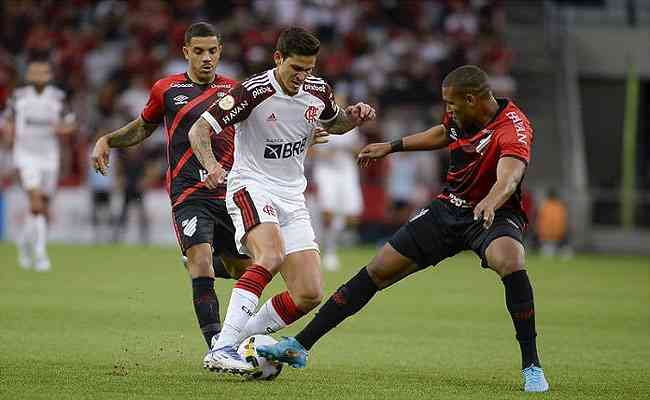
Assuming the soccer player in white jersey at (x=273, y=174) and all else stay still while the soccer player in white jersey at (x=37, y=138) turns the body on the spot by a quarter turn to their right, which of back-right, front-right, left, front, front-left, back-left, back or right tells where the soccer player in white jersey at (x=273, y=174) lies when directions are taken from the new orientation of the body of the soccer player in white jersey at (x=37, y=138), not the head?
left

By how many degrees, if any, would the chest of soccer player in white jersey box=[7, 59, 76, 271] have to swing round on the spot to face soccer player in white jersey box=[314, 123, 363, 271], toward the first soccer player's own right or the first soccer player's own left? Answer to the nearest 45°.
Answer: approximately 90° to the first soccer player's own left

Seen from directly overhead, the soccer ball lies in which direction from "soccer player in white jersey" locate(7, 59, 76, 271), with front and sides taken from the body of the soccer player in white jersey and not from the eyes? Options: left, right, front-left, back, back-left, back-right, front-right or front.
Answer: front

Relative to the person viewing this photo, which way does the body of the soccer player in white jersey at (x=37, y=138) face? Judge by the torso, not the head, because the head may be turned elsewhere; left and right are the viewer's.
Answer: facing the viewer

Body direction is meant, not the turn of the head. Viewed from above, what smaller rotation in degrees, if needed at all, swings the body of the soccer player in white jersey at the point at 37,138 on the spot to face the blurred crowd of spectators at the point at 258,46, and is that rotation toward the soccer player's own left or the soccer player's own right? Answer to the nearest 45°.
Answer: approximately 135° to the soccer player's own left

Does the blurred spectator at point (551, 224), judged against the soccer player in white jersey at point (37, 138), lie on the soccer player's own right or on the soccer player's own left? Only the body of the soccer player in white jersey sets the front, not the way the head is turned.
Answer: on the soccer player's own left

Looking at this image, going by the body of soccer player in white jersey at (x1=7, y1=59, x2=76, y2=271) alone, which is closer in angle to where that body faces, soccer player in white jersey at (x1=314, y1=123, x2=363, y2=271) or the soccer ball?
the soccer ball

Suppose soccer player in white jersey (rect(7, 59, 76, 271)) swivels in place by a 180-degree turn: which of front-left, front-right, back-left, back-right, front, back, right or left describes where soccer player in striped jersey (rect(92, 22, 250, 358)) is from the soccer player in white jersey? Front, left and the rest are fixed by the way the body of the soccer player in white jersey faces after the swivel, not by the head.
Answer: back
